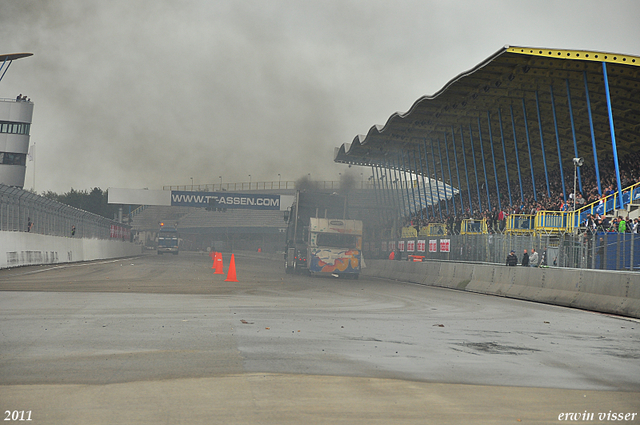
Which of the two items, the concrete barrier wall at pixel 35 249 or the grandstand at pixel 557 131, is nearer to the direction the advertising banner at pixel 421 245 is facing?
the concrete barrier wall

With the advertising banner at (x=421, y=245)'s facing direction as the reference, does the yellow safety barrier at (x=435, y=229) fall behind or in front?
behind

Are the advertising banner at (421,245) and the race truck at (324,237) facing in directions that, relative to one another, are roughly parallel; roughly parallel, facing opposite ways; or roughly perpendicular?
roughly perpendicular

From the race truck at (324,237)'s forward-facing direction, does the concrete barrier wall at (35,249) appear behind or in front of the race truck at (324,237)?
behind

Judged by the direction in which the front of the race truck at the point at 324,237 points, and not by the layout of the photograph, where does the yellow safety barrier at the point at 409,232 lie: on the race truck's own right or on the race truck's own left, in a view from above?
on the race truck's own left

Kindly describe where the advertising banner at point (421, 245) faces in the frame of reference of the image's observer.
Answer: facing the viewer and to the left of the viewer
